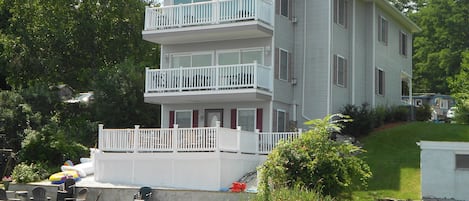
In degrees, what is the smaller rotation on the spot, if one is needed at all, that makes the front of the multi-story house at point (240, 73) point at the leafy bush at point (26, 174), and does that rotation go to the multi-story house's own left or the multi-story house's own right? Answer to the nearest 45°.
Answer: approximately 45° to the multi-story house's own right

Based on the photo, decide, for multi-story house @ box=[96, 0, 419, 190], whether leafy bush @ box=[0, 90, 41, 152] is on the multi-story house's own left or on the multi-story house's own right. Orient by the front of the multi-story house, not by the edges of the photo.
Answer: on the multi-story house's own right

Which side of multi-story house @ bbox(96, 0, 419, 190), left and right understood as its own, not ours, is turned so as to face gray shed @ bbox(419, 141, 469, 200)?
left

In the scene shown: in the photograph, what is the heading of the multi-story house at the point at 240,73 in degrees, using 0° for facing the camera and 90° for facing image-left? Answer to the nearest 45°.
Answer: approximately 45°

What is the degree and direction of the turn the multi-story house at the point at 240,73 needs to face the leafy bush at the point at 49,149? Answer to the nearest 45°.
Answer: approximately 45° to its right

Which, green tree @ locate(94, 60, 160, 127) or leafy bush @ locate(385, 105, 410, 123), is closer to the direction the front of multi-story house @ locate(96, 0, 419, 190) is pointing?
the green tree

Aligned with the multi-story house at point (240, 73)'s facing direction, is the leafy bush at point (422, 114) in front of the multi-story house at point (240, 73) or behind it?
behind

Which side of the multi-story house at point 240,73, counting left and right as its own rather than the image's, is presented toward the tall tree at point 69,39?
right

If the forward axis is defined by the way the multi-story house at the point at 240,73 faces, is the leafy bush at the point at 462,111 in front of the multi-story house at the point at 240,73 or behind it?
behind

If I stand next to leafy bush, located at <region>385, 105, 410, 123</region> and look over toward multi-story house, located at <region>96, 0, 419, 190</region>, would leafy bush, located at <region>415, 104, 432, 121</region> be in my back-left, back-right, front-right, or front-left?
back-right

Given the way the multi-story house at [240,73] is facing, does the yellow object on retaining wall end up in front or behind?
in front

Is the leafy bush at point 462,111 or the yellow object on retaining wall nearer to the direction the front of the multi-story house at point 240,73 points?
the yellow object on retaining wall
